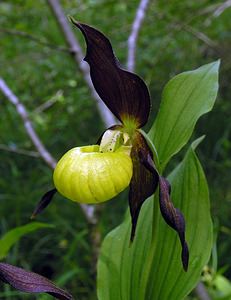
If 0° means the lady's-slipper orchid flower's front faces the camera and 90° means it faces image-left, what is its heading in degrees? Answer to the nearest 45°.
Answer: approximately 45°

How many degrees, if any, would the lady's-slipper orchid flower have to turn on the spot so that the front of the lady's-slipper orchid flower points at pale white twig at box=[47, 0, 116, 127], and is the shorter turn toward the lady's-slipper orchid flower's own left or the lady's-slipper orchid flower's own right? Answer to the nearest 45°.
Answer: approximately 135° to the lady's-slipper orchid flower's own right

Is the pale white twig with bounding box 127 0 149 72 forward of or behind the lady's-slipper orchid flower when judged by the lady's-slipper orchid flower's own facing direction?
behind
